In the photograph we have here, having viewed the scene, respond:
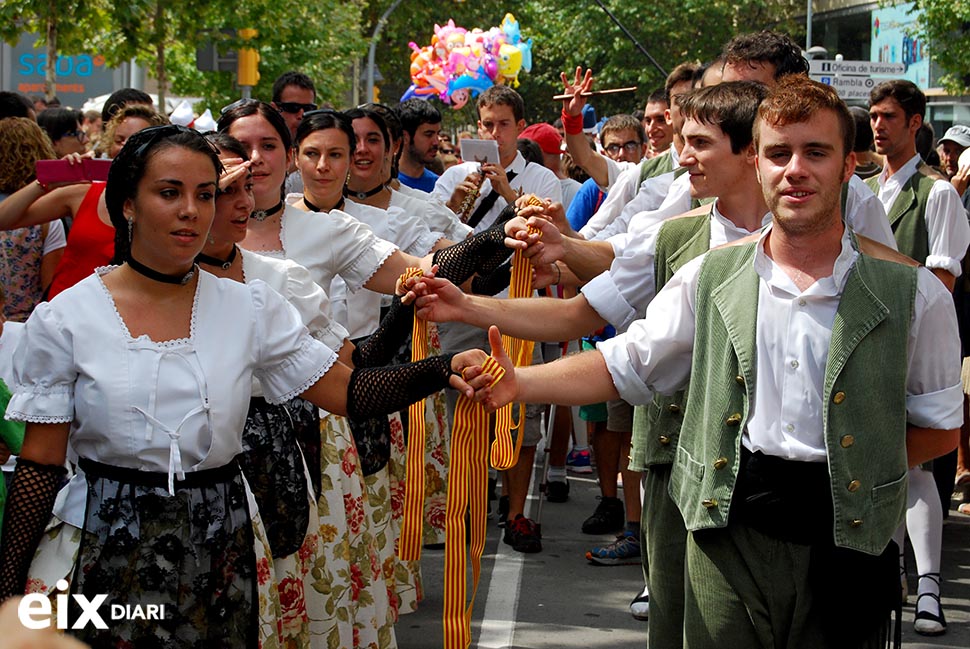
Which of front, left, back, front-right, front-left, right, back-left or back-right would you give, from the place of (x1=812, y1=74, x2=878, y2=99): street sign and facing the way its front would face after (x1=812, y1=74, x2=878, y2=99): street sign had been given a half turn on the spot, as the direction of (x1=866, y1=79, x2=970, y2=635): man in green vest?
back

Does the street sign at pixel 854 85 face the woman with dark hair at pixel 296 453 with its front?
yes

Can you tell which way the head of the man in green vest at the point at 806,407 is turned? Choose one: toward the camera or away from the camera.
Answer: toward the camera

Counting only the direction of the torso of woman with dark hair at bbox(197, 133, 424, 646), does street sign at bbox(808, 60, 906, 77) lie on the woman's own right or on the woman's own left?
on the woman's own left

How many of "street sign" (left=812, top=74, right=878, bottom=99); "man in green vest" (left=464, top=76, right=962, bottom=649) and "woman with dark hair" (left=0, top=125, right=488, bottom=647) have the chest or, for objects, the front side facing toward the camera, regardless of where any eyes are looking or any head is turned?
3

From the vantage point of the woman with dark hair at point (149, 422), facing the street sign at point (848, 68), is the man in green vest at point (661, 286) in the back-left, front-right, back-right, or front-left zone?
front-right

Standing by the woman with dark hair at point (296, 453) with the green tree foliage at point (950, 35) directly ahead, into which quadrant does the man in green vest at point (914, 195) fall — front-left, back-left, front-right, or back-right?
front-right

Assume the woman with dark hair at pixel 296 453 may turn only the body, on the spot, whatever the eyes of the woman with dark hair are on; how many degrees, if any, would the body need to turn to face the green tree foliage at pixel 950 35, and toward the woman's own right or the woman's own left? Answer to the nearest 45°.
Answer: approximately 90° to the woman's own left

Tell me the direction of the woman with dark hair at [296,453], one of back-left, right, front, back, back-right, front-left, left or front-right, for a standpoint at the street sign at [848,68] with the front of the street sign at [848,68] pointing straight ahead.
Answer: front

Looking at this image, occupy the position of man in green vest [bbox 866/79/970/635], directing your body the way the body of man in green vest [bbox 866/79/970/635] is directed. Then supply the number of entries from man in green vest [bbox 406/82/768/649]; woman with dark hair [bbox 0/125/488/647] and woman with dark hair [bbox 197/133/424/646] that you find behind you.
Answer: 0

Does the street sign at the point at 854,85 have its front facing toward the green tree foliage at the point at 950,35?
no

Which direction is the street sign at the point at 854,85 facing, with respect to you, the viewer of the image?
facing the viewer

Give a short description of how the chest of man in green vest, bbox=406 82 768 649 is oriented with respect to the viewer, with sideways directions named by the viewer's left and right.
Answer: facing the viewer and to the left of the viewer

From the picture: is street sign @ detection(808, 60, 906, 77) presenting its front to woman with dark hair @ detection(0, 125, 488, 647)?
yes

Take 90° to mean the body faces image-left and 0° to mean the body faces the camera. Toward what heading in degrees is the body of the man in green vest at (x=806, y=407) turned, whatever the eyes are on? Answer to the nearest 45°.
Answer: approximately 0°

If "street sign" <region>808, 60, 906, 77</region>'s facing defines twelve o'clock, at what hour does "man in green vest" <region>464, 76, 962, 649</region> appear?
The man in green vest is roughly at 12 o'clock from the street sign.

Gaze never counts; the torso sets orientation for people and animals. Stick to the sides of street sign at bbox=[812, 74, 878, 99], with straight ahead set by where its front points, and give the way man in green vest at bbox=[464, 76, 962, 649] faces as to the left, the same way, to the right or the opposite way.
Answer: the same way

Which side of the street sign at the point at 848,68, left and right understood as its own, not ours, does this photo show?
front

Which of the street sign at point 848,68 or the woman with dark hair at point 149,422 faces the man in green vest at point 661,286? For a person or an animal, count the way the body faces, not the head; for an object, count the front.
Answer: the street sign
